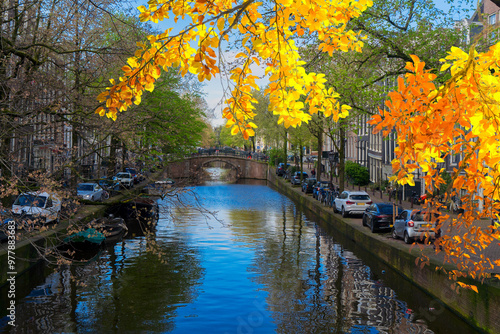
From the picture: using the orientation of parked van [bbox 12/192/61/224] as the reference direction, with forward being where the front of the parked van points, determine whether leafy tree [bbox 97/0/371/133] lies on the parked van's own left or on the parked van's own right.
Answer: on the parked van's own left

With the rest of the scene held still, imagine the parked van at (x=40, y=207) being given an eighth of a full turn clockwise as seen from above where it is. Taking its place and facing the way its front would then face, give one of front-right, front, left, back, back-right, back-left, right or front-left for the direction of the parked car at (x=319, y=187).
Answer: back-right

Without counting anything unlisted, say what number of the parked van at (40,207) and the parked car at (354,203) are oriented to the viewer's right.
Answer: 0
